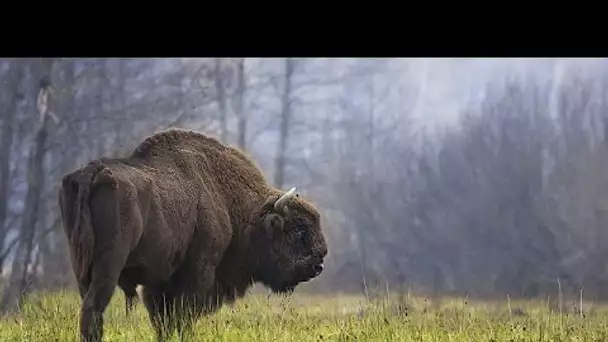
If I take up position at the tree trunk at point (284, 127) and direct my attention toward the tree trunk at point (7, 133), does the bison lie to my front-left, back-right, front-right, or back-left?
front-left

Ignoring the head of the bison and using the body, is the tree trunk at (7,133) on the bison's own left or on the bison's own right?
on the bison's own left

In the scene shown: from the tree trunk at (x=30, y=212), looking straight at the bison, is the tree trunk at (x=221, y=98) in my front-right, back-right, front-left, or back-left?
front-left

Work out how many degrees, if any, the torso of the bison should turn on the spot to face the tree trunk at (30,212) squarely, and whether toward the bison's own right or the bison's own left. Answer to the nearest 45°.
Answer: approximately 90° to the bison's own left

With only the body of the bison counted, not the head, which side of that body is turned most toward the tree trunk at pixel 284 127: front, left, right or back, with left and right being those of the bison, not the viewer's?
front

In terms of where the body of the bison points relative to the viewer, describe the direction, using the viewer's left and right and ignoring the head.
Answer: facing away from the viewer and to the right of the viewer
